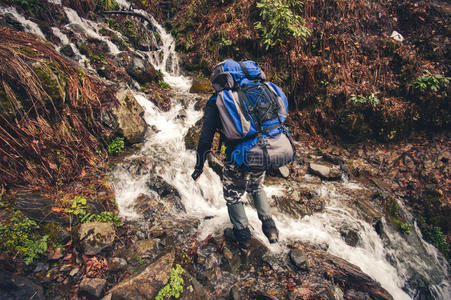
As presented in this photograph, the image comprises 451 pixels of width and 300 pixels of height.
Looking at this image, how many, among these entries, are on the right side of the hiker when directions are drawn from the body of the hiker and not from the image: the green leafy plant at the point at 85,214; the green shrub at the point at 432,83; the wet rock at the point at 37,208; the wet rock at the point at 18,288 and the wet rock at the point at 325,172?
2

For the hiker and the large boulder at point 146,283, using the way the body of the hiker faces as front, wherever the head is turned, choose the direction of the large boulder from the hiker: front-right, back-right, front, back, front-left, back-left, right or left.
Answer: left

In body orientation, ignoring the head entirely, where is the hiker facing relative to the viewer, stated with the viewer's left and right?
facing away from the viewer and to the left of the viewer

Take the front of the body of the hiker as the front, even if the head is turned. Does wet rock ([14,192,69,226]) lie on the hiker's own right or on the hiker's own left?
on the hiker's own left

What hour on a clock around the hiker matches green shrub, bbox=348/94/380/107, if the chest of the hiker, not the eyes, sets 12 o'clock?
The green shrub is roughly at 3 o'clock from the hiker.

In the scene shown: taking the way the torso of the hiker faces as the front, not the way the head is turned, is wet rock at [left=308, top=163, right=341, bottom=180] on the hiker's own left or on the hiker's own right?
on the hiker's own right

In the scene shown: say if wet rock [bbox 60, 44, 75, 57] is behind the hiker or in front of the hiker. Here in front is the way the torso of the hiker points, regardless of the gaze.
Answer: in front

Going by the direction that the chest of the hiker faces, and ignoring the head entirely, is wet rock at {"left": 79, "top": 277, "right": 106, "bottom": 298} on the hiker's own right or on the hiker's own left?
on the hiker's own left

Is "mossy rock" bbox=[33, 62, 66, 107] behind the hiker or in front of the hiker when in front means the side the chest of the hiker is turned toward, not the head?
in front

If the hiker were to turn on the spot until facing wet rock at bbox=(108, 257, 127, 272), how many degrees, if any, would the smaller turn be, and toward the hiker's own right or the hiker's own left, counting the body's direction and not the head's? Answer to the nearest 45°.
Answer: approximately 90° to the hiker's own left

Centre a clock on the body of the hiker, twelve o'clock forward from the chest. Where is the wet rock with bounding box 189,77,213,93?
The wet rock is roughly at 1 o'clock from the hiker.
